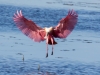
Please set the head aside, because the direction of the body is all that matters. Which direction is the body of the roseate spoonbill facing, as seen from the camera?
toward the camera
